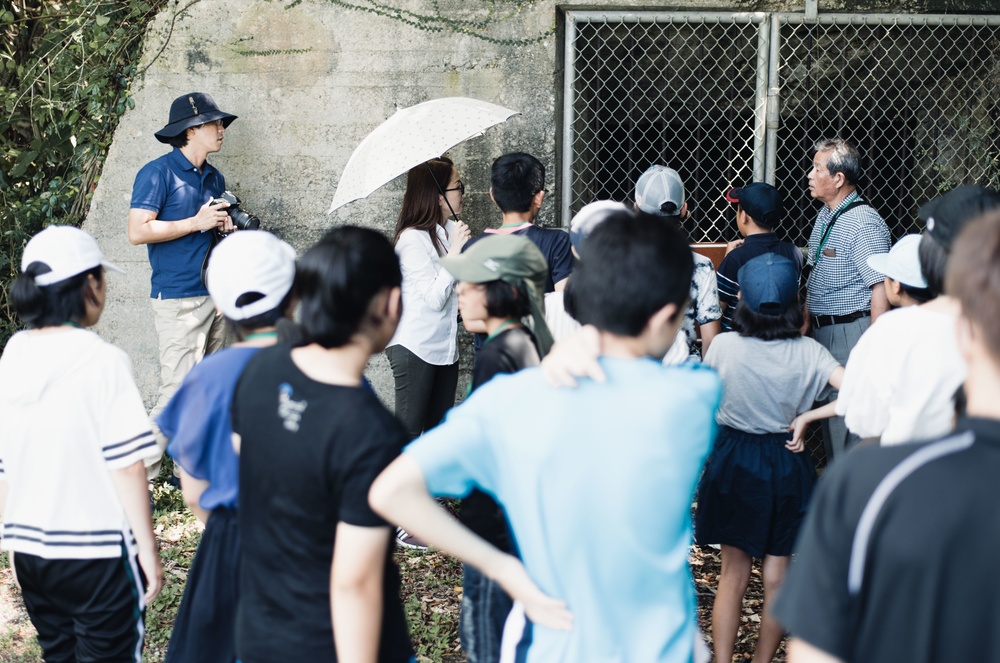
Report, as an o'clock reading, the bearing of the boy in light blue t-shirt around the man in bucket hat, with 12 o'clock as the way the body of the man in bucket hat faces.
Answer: The boy in light blue t-shirt is roughly at 1 o'clock from the man in bucket hat.

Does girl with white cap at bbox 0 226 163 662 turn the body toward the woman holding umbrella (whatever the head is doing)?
yes

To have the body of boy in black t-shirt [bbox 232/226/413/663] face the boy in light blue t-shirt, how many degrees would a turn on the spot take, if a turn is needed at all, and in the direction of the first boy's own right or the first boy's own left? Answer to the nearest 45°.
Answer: approximately 90° to the first boy's own right

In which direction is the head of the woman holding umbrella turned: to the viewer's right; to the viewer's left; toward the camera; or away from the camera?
to the viewer's right

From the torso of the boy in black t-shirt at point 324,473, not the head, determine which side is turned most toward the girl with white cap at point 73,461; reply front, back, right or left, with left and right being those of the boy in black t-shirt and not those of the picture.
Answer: left

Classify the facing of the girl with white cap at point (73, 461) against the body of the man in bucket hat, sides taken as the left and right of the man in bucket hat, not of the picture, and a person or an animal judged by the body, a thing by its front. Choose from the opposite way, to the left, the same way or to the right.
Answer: to the left

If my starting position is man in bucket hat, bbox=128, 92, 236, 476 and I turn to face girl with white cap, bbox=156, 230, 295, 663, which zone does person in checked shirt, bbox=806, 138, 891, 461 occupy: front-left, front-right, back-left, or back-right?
front-left

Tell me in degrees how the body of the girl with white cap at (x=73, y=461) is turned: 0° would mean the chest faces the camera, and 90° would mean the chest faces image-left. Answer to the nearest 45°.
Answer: approximately 225°

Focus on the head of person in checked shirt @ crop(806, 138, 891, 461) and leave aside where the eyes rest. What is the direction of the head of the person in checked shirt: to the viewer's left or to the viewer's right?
to the viewer's left

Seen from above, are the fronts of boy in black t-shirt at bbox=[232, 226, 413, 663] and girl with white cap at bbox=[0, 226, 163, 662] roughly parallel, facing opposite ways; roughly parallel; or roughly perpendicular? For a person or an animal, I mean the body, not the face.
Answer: roughly parallel

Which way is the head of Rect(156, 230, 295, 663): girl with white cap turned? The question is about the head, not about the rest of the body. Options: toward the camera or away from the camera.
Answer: away from the camera

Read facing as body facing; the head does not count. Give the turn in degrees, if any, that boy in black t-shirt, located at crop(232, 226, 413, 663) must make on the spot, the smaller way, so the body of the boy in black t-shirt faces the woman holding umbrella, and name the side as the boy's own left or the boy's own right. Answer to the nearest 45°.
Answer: approximately 45° to the boy's own left

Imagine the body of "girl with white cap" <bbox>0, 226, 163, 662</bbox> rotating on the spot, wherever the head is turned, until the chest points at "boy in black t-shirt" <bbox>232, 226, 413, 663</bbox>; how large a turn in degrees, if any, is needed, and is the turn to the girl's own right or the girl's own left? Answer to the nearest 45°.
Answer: approximately 90° to the girl's own right

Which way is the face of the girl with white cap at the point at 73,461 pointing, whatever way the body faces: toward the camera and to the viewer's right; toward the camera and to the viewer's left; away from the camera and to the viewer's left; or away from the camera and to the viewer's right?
away from the camera and to the viewer's right
